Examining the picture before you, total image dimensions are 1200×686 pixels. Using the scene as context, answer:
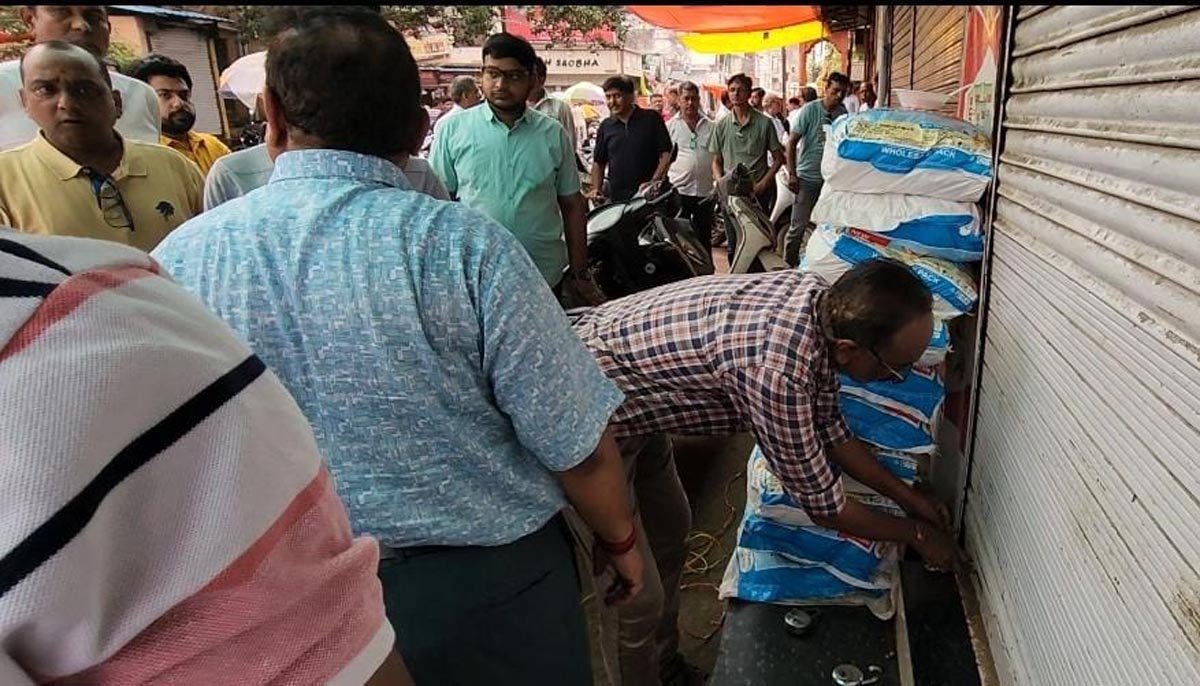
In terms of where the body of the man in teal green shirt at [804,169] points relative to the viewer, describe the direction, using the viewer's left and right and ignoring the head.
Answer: facing the viewer and to the right of the viewer

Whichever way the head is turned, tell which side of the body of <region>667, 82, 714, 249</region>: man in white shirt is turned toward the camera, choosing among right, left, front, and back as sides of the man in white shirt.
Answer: front

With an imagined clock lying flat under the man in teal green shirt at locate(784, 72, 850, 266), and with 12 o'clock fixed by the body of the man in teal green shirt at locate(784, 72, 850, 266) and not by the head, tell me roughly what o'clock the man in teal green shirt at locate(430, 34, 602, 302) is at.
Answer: the man in teal green shirt at locate(430, 34, 602, 302) is roughly at 2 o'clock from the man in teal green shirt at locate(784, 72, 850, 266).

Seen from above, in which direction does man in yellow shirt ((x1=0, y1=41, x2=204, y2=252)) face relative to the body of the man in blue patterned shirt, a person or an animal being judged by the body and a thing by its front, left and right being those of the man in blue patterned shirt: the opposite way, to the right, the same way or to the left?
the opposite way

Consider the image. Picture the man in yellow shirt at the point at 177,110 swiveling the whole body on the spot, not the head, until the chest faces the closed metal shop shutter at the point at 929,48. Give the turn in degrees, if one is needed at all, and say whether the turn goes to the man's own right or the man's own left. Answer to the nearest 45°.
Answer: approximately 90° to the man's own left

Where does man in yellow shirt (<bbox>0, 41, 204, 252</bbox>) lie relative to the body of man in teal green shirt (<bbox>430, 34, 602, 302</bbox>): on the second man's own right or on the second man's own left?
on the second man's own right

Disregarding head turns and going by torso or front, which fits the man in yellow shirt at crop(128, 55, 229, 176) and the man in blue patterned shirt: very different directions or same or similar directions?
very different directions

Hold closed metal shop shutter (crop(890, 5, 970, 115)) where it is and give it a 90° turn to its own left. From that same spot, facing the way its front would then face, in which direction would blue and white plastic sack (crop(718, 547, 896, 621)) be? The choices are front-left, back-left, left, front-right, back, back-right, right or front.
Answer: front-right

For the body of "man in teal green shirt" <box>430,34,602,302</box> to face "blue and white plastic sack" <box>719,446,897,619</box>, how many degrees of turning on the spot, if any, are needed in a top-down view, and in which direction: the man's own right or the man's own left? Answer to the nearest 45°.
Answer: approximately 45° to the man's own left

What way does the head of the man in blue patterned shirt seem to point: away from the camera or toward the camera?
away from the camera

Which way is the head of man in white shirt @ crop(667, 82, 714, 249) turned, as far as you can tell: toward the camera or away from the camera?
toward the camera

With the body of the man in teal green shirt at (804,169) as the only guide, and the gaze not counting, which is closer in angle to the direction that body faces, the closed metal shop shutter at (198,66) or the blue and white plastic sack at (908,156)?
the blue and white plastic sack

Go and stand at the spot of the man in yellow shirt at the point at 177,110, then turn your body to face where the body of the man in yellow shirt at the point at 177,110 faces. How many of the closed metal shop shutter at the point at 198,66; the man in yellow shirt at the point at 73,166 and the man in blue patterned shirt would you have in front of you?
2

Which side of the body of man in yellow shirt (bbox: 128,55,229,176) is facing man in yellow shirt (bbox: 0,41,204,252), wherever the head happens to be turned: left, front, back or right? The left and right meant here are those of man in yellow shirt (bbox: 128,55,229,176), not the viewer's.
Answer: front

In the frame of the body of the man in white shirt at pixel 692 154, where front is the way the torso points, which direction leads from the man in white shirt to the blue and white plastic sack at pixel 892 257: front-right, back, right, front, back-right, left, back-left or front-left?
front

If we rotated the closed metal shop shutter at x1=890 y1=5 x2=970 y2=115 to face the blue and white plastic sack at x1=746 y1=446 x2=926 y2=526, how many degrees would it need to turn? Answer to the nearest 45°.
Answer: approximately 45° to its left

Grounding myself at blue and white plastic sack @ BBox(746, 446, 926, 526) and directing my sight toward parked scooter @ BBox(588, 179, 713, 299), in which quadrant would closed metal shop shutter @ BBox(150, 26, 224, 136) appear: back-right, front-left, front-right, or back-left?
front-left

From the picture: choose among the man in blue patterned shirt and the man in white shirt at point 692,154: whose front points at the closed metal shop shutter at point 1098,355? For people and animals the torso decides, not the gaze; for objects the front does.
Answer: the man in white shirt
